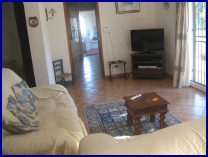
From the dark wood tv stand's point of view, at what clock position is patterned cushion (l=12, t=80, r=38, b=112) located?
The patterned cushion is roughly at 1 o'clock from the dark wood tv stand.

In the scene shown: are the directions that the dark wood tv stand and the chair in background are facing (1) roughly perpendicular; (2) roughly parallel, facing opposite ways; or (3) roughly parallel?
roughly perpendicular

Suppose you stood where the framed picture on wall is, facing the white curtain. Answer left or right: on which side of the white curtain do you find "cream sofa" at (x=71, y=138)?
right

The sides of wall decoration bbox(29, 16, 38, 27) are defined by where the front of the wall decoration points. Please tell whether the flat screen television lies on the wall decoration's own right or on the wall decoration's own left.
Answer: on the wall decoration's own left

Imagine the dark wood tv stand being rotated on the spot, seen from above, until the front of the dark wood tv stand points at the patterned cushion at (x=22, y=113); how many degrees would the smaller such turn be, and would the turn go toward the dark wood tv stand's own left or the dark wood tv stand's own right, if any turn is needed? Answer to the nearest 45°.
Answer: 0° — it already faces it

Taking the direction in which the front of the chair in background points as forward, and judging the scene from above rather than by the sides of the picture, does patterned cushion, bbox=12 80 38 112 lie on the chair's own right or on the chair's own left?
on the chair's own right

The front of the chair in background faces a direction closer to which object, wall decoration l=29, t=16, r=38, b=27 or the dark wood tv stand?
the dark wood tv stand

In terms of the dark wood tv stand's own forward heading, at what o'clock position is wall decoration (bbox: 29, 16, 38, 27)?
The wall decoration is roughly at 2 o'clock from the dark wood tv stand.

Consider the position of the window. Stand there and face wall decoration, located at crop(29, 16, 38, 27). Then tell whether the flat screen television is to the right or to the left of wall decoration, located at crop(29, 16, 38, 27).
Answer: right
